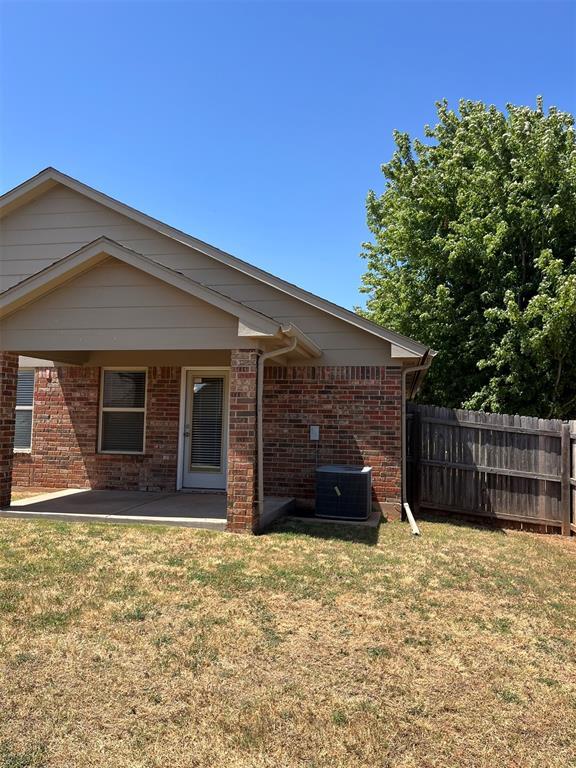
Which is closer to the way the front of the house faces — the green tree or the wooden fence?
the wooden fence

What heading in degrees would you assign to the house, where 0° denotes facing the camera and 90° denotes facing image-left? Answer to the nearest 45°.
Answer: approximately 180°
